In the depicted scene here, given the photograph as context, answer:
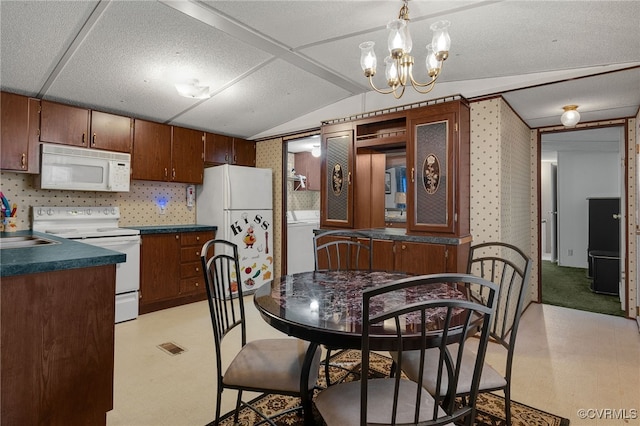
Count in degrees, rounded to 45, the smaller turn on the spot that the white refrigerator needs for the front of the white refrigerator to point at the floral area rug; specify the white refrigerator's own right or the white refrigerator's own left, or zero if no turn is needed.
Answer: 0° — it already faces it

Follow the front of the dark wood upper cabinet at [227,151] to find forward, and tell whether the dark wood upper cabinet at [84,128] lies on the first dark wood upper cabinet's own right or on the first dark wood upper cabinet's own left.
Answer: on the first dark wood upper cabinet's own right

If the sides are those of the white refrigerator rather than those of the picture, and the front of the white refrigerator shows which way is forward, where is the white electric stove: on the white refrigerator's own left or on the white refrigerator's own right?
on the white refrigerator's own right
